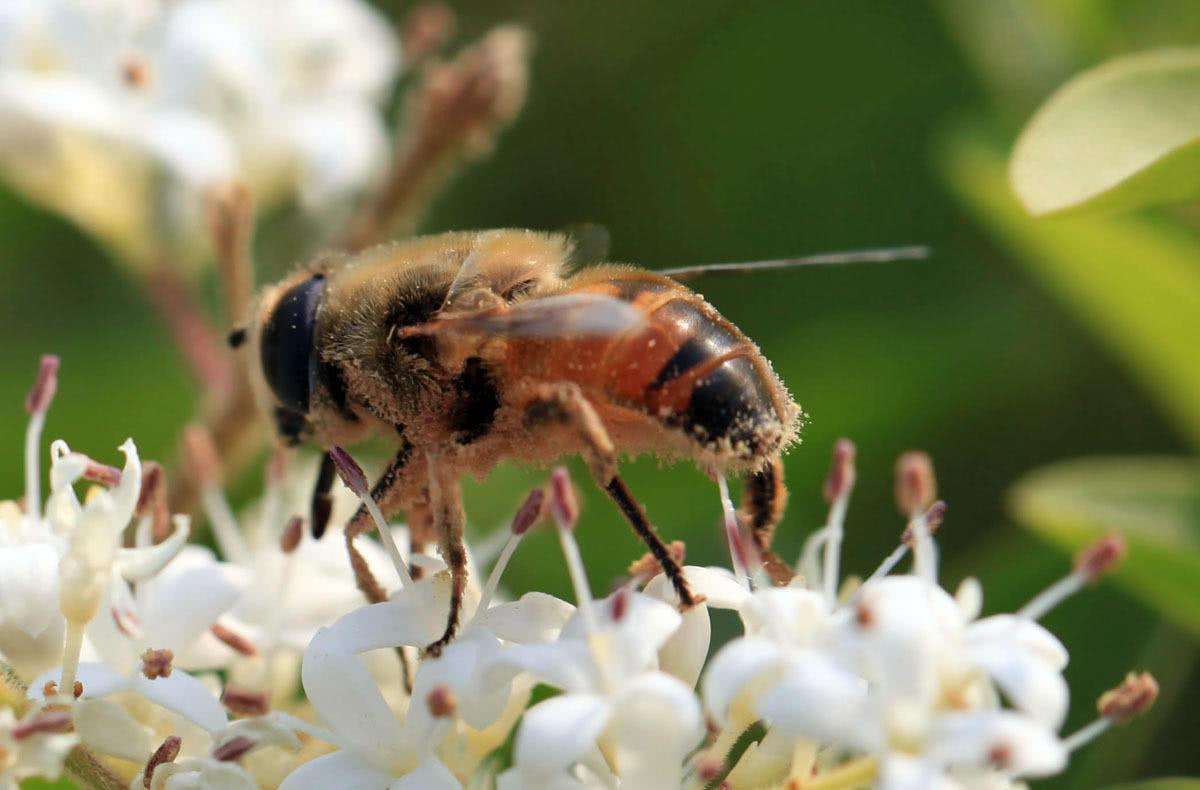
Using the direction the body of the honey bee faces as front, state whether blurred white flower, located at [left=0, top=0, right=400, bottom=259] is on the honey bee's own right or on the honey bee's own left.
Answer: on the honey bee's own right

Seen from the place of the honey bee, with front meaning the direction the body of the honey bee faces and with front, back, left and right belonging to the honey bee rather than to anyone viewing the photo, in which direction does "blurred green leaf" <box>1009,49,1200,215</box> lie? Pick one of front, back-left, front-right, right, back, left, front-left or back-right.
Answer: back

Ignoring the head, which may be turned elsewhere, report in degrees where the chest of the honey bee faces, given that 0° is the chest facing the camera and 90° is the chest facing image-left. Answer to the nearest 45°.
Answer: approximately 90°

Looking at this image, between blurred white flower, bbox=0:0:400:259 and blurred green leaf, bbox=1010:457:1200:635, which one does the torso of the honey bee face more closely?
the blurred white flower

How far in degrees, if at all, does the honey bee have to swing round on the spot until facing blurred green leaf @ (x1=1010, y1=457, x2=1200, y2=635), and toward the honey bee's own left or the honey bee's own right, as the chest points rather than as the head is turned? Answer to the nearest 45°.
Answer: approximately 135° to the honey bee's own right

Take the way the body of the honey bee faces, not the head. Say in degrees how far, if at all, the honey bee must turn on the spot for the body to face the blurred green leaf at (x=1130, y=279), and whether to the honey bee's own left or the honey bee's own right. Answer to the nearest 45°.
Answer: approximately 135° to the honey bee's own right
